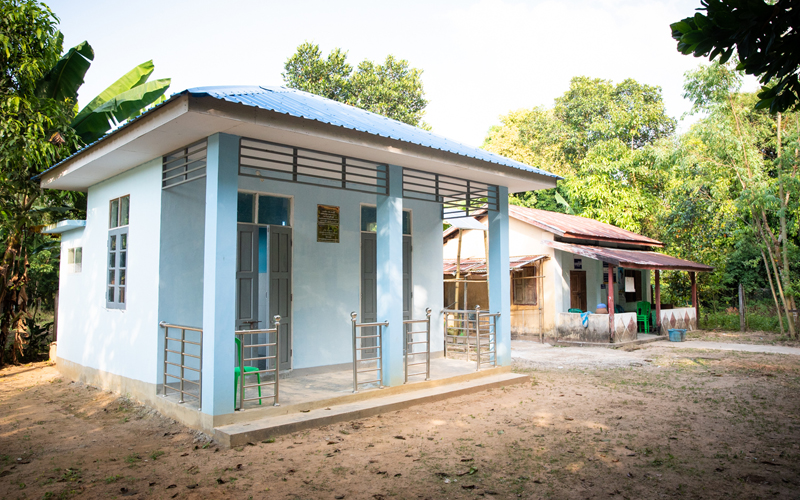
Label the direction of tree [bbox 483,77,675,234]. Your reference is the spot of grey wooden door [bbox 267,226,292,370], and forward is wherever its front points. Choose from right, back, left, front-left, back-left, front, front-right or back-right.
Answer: left

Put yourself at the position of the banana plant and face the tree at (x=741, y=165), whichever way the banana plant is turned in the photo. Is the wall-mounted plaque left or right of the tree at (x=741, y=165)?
right

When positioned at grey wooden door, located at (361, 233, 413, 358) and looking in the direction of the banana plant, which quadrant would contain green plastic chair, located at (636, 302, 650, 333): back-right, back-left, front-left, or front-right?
back-right

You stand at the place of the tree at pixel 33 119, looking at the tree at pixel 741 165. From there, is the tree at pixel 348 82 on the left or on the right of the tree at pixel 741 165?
left

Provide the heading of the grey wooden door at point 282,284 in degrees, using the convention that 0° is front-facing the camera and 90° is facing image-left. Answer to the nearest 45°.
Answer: approximately 315°

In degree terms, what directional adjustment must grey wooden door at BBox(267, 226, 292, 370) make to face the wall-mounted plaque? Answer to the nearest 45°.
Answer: approximately 90° to its left

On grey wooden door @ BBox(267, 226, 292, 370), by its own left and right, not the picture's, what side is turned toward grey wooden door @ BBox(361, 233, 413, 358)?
left
